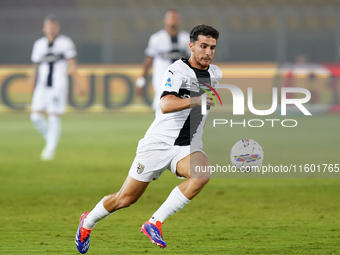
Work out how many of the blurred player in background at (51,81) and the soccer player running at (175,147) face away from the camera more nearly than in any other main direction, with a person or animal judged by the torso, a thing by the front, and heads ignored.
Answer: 0

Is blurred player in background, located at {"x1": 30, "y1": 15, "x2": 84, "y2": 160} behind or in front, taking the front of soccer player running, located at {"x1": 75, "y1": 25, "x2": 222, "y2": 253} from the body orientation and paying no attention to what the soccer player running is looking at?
behind

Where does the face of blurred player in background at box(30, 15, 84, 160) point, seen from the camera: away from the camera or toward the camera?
toward the camera

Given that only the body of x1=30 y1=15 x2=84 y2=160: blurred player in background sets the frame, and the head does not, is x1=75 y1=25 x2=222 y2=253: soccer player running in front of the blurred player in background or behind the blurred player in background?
in front

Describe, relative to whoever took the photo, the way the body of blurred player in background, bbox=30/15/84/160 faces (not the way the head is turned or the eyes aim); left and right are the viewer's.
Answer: facing the viewer
